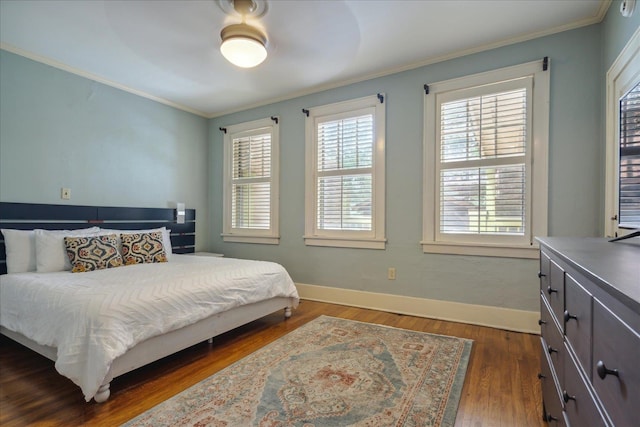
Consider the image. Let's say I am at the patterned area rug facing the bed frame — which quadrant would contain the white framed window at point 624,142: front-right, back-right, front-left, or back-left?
back-right

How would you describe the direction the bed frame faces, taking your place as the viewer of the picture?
facing the viewer and to the right of the viewer

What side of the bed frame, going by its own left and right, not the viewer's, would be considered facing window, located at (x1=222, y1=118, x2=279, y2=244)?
left

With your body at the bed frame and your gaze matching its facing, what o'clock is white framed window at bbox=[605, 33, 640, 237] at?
The white framed window is roughly at 12 o'clock from the bed frame.

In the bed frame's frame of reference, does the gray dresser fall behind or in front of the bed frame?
in front

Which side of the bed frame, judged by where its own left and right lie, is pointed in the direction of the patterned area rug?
front

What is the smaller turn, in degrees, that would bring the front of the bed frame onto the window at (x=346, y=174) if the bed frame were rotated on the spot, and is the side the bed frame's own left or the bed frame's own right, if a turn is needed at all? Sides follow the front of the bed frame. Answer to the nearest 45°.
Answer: approximately 45° to the bed frame's own left
